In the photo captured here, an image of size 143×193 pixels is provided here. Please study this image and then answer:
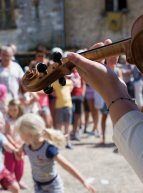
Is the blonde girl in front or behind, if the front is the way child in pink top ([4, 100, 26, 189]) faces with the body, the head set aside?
in front

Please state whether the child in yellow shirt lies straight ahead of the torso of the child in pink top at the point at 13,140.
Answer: no

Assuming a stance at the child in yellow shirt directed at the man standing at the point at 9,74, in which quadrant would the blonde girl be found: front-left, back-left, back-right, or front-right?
front-left

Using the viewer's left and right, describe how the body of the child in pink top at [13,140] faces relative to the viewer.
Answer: facing the viewer and to the right of the viewer

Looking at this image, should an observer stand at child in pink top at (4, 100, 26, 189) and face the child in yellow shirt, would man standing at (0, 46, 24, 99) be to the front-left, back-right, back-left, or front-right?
front-left

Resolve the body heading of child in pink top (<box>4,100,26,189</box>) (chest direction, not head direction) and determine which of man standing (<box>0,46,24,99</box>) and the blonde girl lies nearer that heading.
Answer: the blonde girl
